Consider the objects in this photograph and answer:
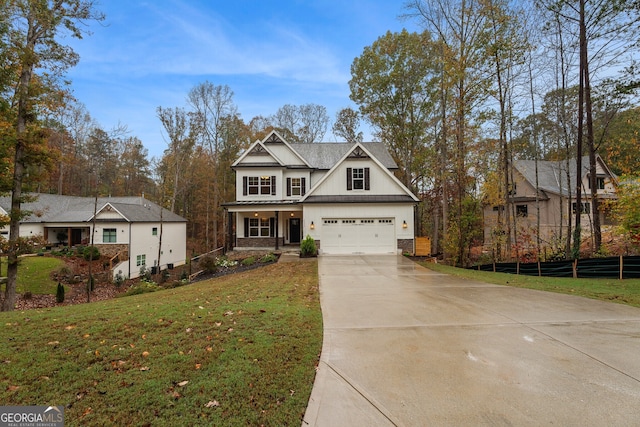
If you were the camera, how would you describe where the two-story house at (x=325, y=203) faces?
facing the viewer

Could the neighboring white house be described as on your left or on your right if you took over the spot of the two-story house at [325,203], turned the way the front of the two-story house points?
on your right

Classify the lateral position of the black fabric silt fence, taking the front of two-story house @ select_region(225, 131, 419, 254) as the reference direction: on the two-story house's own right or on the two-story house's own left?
on the two-story house's own left

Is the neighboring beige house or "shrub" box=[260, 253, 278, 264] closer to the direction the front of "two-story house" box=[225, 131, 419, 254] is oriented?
the shrub

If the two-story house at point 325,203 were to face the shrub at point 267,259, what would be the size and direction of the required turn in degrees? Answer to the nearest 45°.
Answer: approximately 45° to its right

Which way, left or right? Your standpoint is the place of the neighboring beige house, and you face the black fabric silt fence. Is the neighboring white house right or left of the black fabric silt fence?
right

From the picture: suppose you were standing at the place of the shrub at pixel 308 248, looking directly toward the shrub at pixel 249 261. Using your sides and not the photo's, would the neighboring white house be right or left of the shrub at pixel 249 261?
right

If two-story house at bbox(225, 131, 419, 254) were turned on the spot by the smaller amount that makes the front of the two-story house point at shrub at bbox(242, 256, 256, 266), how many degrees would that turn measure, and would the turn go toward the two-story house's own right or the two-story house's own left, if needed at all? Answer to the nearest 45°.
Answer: approximately 45° to the two-story house's own right
